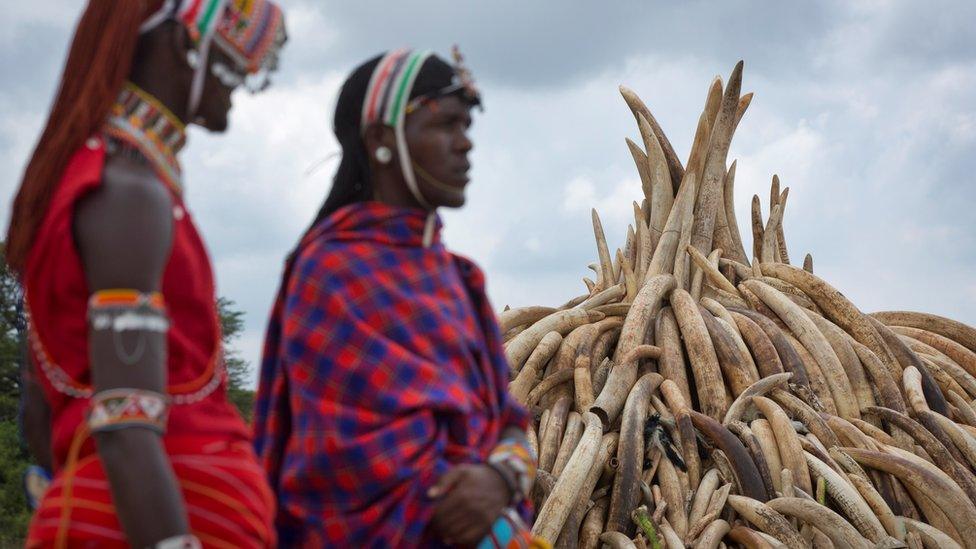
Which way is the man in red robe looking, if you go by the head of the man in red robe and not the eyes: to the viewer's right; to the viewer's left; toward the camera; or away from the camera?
to the viewer's right

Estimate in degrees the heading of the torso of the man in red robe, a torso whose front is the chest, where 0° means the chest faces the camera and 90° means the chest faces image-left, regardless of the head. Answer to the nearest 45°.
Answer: approximately 270°

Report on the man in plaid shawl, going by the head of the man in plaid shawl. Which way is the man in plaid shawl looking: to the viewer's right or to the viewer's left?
to the viewer's right
